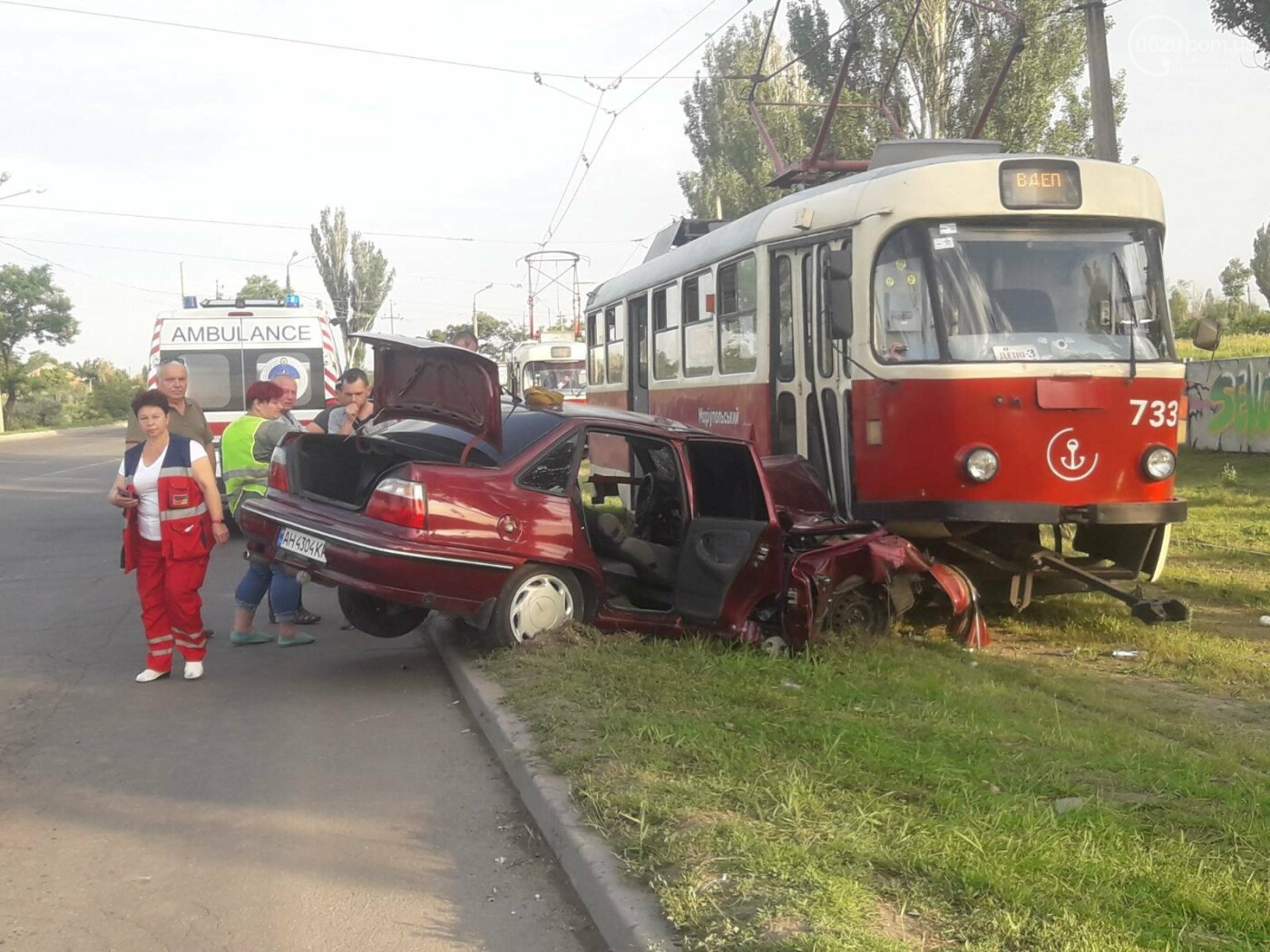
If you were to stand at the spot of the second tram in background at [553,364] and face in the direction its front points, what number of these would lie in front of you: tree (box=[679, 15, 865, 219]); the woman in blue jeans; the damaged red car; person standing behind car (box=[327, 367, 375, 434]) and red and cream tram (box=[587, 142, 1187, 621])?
4

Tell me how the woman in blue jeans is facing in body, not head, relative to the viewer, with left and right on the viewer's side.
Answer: facing to the right of the viewer

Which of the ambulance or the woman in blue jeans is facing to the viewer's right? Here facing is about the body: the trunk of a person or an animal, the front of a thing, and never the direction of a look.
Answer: the woman in blue jeans

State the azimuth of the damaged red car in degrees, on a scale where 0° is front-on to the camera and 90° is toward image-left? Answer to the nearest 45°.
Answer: approximately 225°

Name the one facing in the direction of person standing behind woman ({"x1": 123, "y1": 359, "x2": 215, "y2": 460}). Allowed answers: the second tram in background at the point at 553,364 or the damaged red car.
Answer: the second tram in background

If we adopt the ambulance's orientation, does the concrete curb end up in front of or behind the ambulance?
behind

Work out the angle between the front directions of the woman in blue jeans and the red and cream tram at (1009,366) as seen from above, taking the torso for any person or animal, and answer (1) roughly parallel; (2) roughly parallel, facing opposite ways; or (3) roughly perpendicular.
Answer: roughly perpendicular

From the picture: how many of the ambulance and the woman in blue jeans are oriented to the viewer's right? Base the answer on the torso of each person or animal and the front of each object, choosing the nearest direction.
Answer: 1

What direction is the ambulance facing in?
away from the camera
